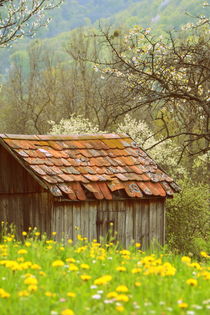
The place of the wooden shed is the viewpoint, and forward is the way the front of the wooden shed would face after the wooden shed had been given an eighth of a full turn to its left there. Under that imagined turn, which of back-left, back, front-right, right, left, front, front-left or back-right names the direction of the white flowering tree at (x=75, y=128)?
left

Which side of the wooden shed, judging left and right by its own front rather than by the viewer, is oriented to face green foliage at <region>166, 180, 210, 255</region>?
left

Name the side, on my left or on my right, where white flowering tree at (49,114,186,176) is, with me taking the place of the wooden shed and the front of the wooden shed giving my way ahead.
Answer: on my left
